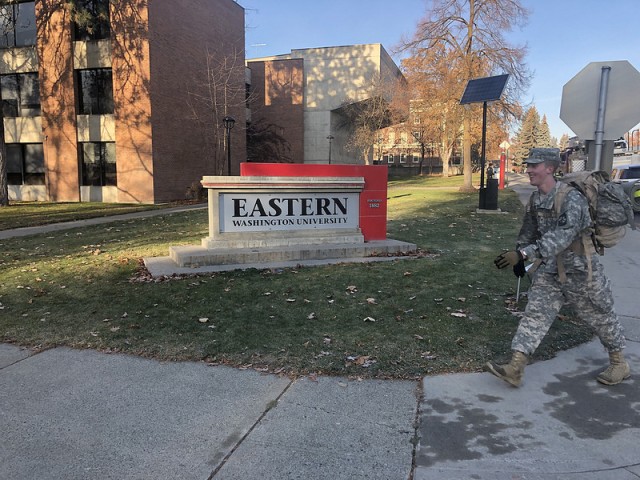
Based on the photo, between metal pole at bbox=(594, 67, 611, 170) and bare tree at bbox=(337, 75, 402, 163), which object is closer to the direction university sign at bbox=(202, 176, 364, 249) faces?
the metal pole

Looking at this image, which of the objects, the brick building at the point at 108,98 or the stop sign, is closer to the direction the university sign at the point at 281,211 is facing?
the stop sign

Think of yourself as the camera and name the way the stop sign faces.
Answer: facing away from the viewer

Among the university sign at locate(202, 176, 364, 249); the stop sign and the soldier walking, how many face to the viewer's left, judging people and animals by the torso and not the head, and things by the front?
1

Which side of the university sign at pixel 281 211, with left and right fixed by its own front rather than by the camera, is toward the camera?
front

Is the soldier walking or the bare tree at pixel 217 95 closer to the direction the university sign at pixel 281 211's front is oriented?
the soldier walking

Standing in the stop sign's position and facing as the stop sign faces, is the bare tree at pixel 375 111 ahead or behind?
ahead

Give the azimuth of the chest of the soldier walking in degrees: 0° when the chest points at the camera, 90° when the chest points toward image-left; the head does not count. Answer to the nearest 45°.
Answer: approximately 90°

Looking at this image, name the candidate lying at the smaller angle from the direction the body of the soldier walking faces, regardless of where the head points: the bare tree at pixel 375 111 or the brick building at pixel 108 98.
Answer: the brick building

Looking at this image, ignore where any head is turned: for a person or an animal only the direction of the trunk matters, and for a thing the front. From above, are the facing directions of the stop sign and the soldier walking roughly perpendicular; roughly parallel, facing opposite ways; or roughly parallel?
roughly perpendicular

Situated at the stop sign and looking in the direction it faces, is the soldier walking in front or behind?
behind

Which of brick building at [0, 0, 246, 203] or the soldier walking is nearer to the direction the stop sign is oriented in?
the brick building

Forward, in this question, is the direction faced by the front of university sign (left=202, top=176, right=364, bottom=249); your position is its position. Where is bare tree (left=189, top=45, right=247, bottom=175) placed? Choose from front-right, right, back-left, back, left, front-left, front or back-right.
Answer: back

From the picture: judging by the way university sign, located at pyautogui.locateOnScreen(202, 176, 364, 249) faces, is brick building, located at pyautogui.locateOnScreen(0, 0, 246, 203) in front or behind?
behind

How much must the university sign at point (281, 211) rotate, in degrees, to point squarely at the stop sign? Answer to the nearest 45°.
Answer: approximately 45° to its left

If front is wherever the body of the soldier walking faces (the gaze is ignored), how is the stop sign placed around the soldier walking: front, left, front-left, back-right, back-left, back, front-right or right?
right
